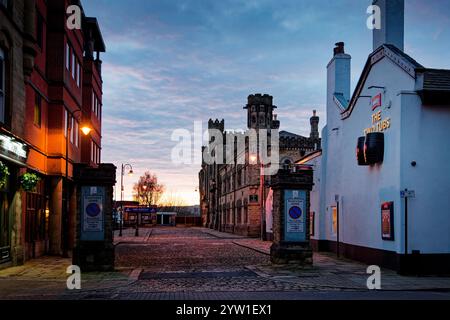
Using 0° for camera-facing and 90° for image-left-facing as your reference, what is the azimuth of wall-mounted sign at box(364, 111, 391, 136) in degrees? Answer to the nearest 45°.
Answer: approximately 45°

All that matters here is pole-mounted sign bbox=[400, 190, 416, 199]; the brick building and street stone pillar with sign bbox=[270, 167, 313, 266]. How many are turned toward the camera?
2

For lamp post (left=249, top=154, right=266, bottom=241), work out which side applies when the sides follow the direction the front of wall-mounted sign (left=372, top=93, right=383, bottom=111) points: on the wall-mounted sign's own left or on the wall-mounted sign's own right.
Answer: on the wall-mounted sign's own right

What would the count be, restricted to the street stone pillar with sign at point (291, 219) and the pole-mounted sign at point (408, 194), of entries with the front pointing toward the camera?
2
